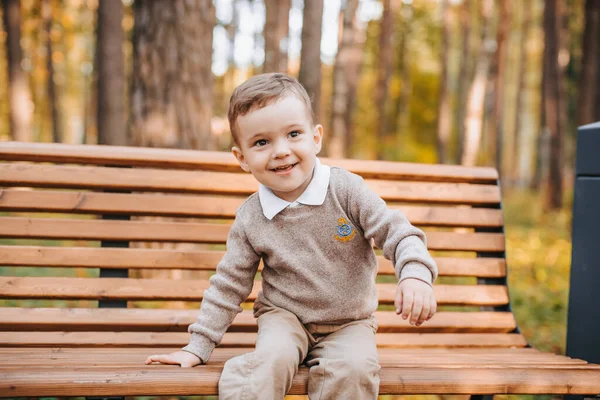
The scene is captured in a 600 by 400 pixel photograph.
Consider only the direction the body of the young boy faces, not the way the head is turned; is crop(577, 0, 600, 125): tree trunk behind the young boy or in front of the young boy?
behind

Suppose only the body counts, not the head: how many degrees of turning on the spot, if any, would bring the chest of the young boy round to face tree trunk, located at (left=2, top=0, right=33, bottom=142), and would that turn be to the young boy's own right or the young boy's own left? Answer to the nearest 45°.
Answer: approximately 135° to the young boy's own right

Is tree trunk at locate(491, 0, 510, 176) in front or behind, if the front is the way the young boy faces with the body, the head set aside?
behind

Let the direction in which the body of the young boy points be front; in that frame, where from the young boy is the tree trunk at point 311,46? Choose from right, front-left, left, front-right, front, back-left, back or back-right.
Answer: back

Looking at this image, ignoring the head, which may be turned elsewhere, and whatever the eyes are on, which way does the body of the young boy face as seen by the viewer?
toward the camera

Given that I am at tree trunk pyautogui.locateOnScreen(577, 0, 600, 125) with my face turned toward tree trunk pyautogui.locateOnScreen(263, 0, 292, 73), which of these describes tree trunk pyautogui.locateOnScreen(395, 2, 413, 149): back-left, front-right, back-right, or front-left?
front-right

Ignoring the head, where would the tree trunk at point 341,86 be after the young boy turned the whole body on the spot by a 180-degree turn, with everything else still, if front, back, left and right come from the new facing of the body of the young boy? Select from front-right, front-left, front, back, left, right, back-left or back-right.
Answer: front

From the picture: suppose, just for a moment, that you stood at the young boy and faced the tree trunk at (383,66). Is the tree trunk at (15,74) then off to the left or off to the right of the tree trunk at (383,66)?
left

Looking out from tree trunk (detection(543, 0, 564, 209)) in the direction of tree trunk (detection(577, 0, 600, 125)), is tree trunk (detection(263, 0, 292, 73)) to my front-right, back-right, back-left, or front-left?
back-right

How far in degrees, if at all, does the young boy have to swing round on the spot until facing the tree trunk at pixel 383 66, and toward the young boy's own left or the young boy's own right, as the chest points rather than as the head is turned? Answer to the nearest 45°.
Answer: approximately 180°

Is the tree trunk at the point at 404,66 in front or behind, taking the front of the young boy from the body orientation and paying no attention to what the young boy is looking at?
behind

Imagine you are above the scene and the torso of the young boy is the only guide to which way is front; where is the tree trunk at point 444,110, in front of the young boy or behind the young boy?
behind

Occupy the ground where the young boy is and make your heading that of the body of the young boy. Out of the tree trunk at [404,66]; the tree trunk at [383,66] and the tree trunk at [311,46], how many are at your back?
3

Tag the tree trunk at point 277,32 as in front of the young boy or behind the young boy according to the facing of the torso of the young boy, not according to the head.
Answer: behind
